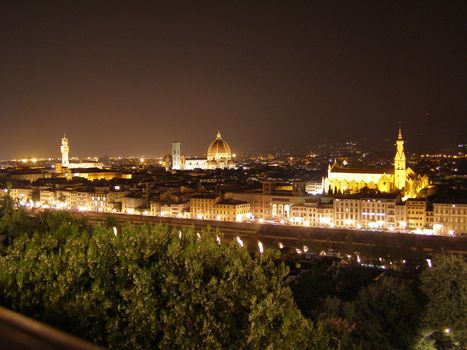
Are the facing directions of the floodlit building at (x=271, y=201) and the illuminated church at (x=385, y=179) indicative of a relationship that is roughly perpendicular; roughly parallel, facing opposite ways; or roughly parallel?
roughly perpendicular

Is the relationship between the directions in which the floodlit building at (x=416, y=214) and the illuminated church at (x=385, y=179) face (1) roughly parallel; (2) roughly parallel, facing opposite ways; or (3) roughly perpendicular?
roughly perpendicular

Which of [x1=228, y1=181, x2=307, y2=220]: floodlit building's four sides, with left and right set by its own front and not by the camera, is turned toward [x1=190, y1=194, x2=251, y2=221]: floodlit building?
right

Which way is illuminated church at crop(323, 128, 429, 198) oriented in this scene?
to the viewer's left

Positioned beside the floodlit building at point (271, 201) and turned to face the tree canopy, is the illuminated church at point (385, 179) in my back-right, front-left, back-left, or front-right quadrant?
back-left

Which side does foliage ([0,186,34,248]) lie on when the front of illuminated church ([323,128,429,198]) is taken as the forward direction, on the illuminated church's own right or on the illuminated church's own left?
on the illuminated church's own left

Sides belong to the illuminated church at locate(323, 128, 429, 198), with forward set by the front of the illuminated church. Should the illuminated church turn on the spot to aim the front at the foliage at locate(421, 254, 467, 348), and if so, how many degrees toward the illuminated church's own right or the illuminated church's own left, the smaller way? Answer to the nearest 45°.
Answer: approximately 90° to the illuminated church's own left

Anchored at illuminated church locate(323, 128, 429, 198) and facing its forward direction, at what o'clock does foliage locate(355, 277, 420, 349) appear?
The foliage is roughly at 9 o'clock from the illuminated church.
